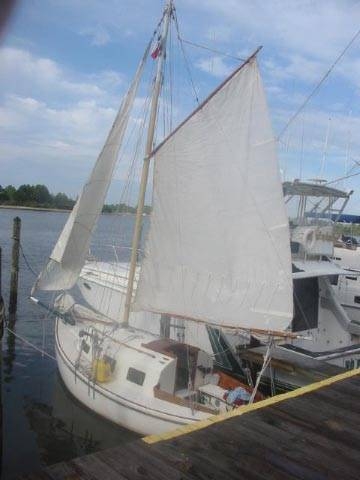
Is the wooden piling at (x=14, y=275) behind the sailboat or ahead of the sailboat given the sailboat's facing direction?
ahead

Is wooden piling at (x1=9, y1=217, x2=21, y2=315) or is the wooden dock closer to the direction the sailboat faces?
the wooden piling

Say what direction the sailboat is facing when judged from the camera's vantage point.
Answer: facing away from the viewer and to the left of the viewer
